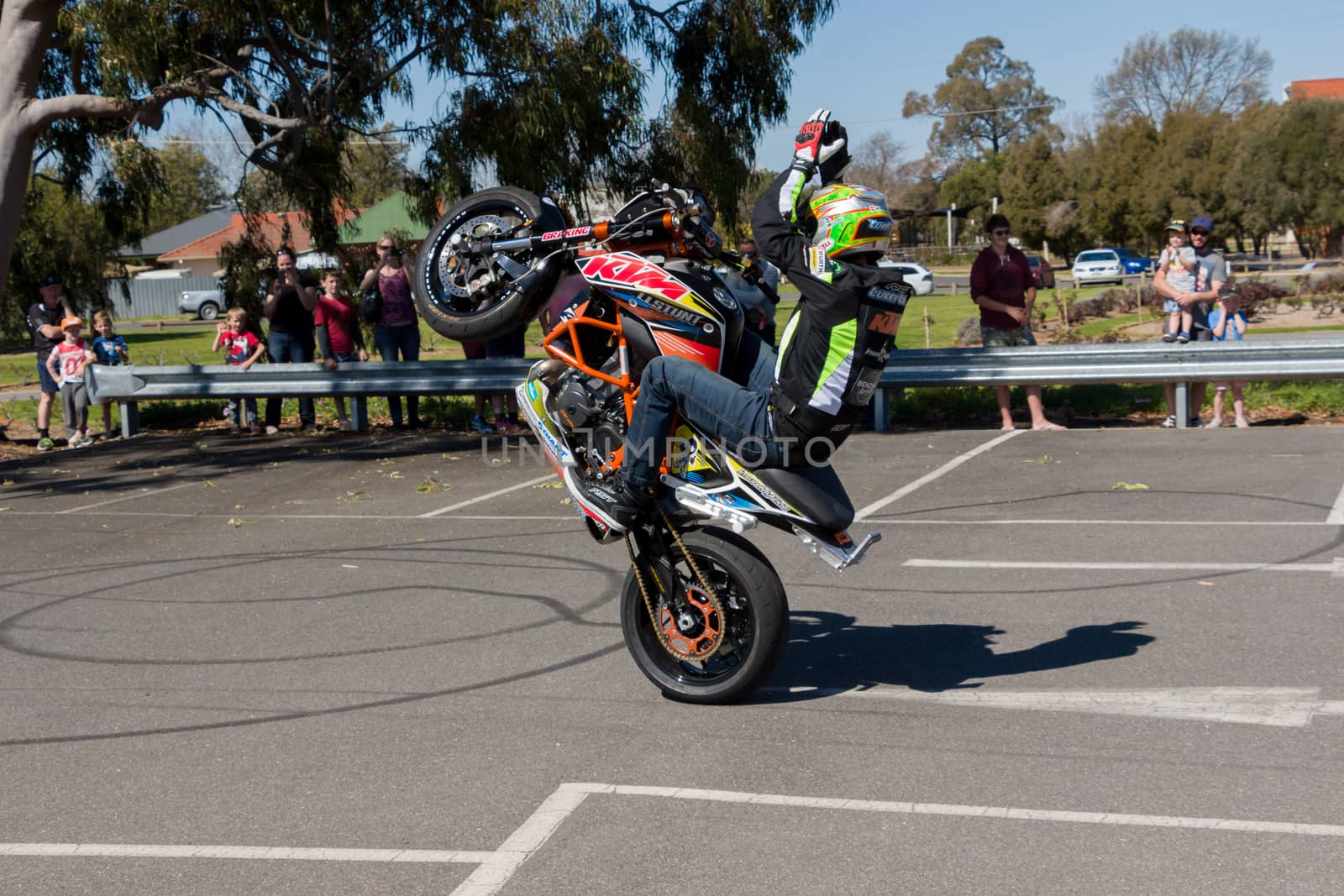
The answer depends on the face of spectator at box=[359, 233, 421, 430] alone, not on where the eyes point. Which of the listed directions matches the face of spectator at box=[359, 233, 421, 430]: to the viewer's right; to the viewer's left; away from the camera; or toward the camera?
toward the camera

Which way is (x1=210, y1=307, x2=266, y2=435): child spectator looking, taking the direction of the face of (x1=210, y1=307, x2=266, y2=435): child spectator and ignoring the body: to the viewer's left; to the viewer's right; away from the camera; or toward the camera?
toward the camera

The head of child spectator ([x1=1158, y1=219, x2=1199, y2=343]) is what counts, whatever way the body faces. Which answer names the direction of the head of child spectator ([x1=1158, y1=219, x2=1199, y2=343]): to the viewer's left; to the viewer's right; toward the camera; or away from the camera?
toward the camera

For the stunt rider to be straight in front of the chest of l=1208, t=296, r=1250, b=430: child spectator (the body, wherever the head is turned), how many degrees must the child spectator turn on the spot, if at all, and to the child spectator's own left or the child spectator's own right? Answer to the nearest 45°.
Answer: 0° — they already face them

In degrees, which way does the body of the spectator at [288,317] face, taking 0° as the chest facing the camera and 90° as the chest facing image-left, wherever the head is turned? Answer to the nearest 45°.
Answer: approximately 0°

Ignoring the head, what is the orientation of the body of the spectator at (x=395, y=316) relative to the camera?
toward the camera

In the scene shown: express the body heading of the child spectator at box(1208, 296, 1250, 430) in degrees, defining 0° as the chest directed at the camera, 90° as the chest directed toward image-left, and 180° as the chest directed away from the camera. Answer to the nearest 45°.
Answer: approximately 0°

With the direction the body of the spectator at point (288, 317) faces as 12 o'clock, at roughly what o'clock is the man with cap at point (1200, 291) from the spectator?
The man with cap is roughly at 10 o'clock from the spectator.

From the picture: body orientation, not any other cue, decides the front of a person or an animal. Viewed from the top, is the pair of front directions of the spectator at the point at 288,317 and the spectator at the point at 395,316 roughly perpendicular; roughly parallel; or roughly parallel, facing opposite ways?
roughly parallel

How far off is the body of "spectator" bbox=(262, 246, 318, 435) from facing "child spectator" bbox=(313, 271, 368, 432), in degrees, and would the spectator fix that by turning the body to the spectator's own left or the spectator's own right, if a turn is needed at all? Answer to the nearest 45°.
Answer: approximately 45° to the spectator's own left

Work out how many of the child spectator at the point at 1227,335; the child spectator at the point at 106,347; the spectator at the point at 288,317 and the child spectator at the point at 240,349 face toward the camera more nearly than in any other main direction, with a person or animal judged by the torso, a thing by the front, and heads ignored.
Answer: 4

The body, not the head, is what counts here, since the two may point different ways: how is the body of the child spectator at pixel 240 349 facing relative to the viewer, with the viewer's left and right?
facing the viewer

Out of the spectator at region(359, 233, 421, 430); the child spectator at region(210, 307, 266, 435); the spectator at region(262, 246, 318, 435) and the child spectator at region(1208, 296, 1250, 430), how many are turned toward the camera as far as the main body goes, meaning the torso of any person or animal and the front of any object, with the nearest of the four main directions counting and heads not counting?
4

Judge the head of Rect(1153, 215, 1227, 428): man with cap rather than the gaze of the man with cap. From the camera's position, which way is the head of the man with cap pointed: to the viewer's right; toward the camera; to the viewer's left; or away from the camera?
toward the camera

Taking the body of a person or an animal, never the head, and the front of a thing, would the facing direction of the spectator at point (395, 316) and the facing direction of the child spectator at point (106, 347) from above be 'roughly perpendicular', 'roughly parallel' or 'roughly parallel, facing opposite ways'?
roughly parallel
